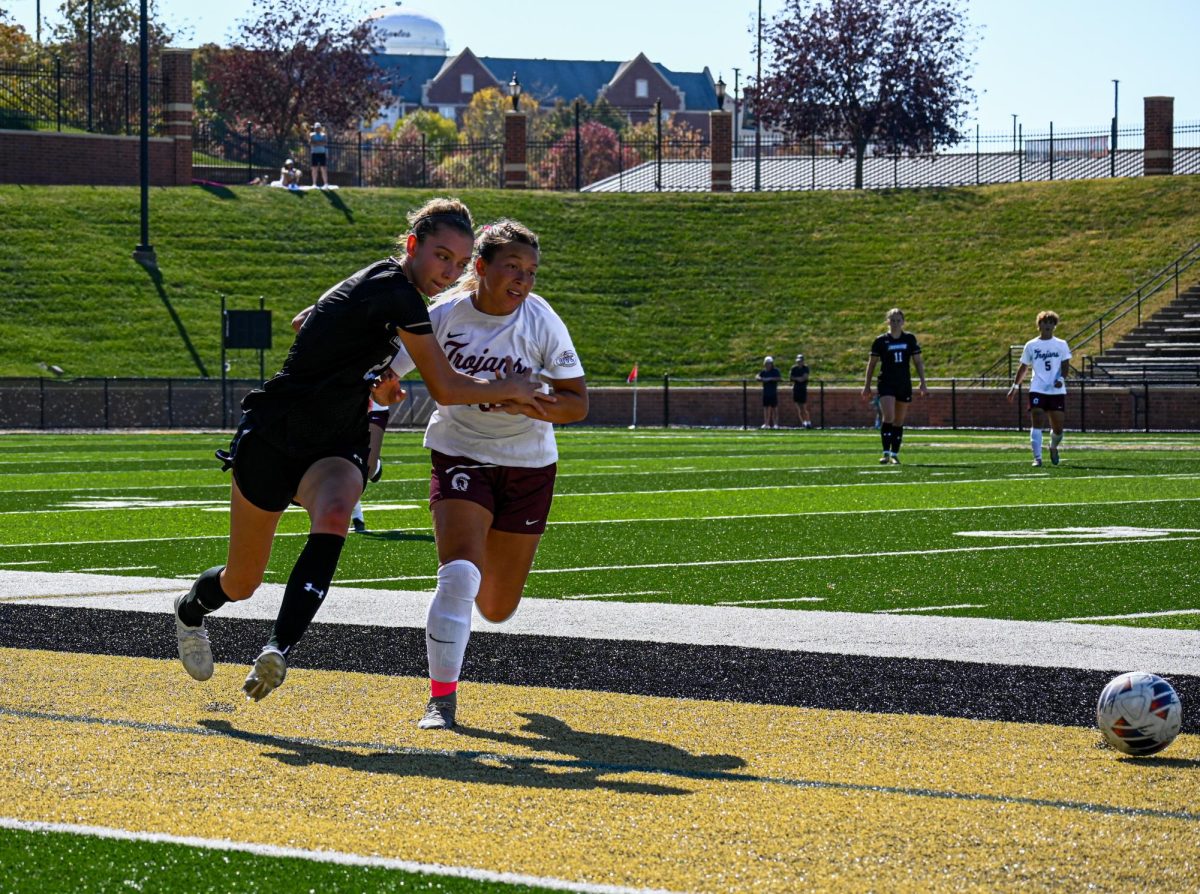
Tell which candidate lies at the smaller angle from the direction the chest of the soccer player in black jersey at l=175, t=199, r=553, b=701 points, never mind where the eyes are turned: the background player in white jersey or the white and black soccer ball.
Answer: the white and black soccer ball

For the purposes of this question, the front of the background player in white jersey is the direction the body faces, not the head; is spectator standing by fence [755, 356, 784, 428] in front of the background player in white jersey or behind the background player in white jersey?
behind

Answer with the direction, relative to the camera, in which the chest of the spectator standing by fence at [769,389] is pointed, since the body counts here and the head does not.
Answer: toward the camera

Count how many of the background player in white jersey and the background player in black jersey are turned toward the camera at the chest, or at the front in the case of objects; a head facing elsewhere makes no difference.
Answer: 2

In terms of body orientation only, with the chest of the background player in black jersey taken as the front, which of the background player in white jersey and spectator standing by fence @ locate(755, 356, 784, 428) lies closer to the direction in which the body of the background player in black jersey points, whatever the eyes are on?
the background player in white jersey

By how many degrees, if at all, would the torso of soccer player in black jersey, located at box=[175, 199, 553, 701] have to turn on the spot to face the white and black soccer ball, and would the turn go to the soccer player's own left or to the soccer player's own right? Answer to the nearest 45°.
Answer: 0° — they already face it

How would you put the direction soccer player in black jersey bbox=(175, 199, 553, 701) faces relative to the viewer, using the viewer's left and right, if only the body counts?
facing the viewer and to the right of the viewer

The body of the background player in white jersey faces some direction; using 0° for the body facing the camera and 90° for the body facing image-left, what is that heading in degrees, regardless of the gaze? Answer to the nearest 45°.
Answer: approximately 0°

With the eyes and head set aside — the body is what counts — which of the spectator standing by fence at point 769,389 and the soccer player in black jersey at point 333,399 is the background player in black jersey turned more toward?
the soccer player in black jersey

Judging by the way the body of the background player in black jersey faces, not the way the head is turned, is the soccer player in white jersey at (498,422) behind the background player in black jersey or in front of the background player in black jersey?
in front
